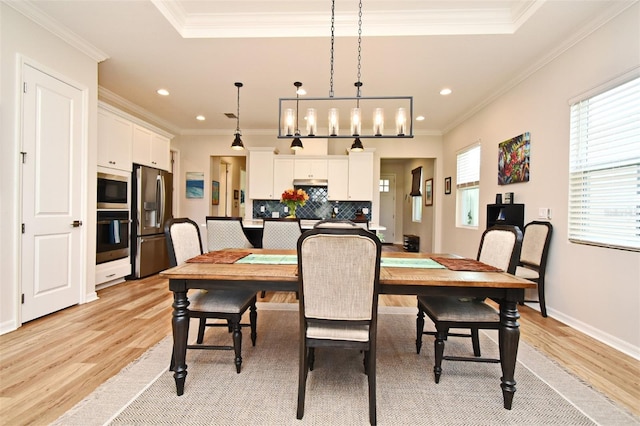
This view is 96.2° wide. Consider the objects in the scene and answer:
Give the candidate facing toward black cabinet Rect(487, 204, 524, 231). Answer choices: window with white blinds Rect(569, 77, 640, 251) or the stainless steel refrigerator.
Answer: the stainless steel refrigerator

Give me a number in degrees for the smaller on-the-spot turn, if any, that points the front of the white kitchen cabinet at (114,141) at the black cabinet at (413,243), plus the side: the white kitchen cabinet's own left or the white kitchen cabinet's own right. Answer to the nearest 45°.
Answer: approximately 45° to the white kitchen cabinet's own left

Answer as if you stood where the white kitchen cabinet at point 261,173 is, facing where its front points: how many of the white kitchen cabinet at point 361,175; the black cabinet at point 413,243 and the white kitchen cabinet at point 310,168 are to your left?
3

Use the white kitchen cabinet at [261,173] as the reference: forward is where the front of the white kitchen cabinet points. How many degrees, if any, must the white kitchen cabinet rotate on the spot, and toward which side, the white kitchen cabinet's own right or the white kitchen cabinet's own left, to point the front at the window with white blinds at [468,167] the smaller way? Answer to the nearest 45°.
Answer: approximately 45° to the white kitchen cabinet's own left

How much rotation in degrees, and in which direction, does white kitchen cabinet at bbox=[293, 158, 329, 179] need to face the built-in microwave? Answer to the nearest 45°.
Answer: approximately 45° to its right

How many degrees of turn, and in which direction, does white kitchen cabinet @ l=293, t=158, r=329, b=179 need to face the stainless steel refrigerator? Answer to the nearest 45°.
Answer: approximately 45° to its right

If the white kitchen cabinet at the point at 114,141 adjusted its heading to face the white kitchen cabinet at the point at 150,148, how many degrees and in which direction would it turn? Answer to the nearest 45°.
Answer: approximately 90° to its left

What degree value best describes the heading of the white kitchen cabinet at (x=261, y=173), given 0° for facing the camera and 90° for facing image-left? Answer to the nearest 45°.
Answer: approximately 0°

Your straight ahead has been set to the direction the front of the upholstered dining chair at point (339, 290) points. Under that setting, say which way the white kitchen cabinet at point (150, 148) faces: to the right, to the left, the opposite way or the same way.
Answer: to the right

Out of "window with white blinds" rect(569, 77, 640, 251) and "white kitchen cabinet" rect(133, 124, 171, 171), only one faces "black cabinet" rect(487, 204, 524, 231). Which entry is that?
the white kitchen cabinet

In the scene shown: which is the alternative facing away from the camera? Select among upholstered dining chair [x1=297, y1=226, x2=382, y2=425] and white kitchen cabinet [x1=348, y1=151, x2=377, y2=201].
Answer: the upholstered dining chair
